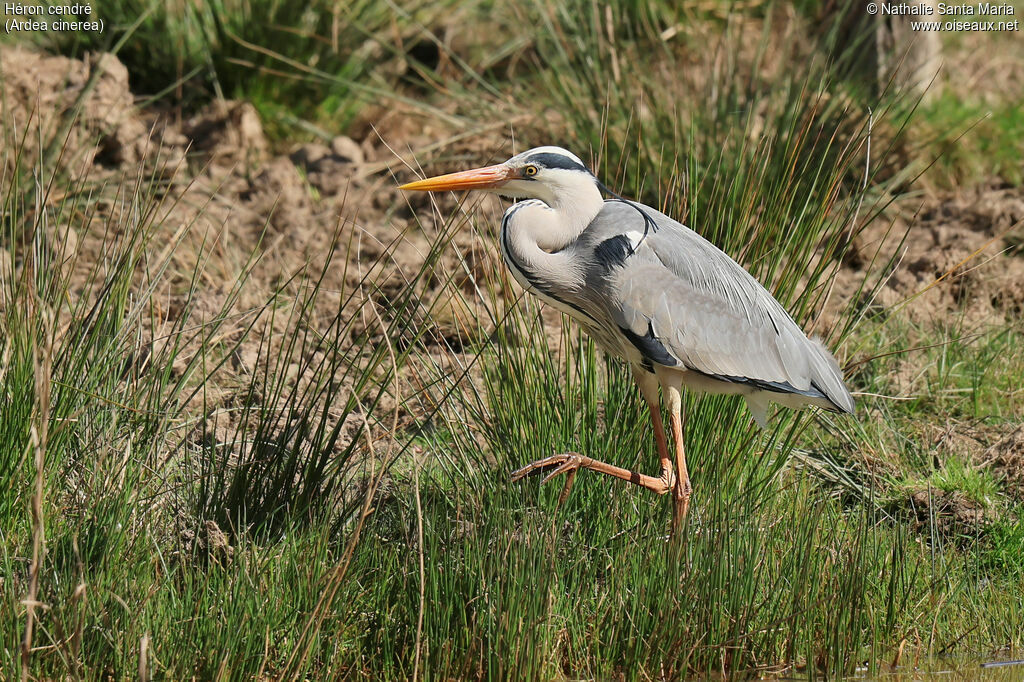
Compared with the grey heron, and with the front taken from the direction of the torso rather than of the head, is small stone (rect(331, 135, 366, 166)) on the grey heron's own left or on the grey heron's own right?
on the grey heron's own right

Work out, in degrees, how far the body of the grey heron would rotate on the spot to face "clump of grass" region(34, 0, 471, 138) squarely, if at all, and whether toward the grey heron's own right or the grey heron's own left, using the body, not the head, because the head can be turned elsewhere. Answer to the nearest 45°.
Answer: approximately 45° to the grey heron's own right

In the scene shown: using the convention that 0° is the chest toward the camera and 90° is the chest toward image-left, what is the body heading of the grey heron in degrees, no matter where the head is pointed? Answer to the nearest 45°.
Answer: approximately 90°
